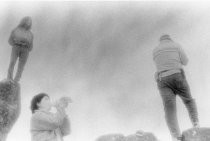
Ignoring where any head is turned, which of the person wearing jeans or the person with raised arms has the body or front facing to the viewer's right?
the person with raised arms

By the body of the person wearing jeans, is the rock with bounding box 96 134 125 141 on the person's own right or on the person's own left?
on the person's own left

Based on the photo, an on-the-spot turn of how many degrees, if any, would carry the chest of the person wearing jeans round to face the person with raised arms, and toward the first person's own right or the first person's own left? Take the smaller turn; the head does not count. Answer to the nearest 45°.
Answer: approximately 135° to the first person's own left

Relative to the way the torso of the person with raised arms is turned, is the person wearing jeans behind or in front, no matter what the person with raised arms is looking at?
in front

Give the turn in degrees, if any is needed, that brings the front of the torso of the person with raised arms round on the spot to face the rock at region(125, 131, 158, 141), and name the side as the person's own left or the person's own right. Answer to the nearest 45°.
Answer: approximately 45° to the person's own left

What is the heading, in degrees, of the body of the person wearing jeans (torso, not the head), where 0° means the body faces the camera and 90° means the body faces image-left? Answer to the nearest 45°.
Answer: approximately 180°

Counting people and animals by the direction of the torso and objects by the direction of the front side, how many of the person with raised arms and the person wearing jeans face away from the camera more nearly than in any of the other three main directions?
1

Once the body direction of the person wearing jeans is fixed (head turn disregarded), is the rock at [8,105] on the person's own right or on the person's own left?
on the person's own left

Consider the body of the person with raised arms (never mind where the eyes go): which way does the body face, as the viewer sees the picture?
to the viewer's right

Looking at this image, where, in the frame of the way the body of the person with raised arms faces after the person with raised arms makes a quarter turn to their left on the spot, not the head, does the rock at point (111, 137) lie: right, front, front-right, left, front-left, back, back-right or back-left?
front-right
